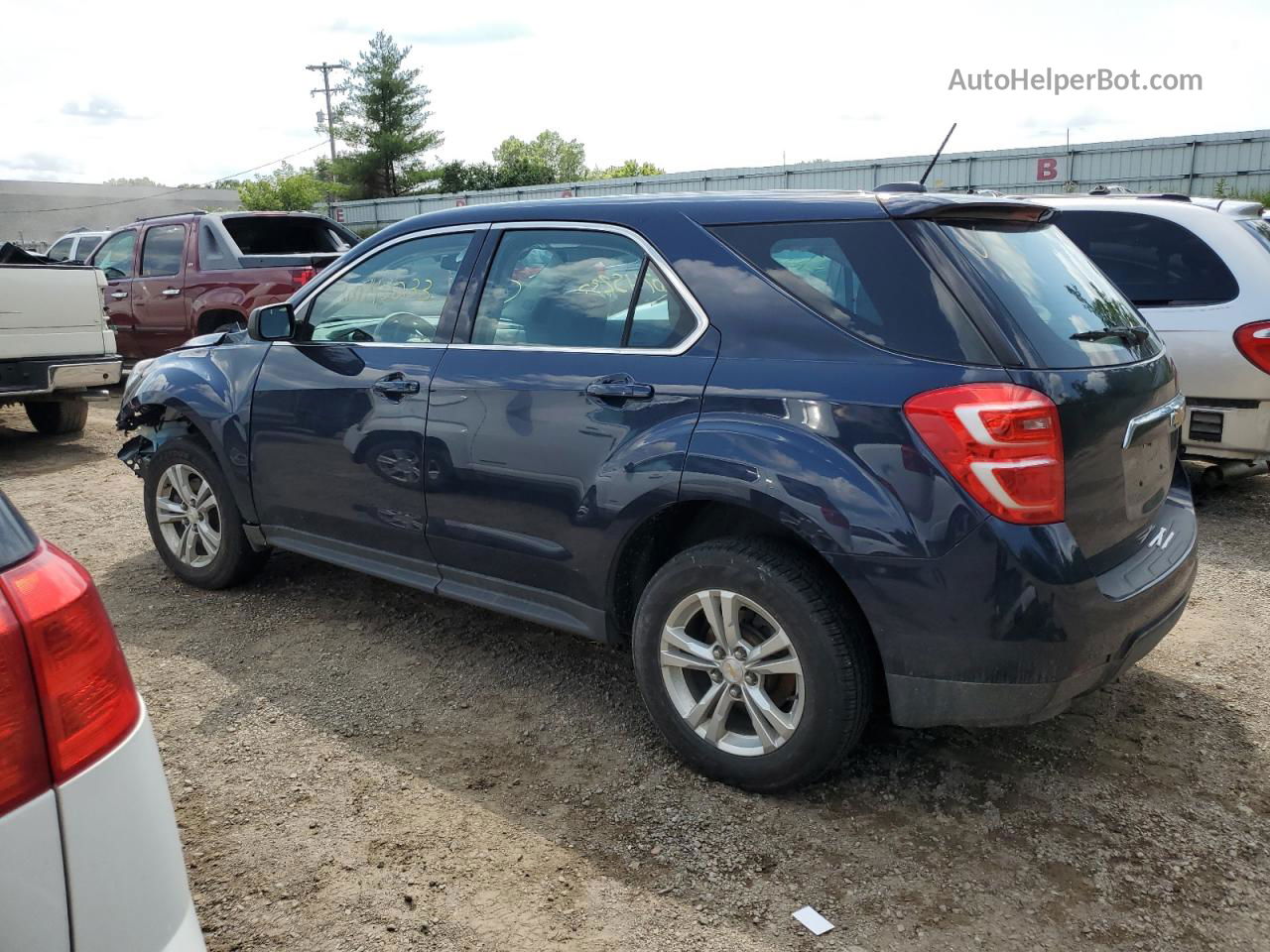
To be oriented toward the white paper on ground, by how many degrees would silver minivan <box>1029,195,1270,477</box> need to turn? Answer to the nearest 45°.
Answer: approximately 135° to its left

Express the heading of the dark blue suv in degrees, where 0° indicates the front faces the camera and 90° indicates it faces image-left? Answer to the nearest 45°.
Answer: approximately 135°

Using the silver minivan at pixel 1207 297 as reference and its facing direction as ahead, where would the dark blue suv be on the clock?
The dark blue suv is roughly at 8 o'clock from the silver minivan.

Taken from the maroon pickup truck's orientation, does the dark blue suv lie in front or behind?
behind

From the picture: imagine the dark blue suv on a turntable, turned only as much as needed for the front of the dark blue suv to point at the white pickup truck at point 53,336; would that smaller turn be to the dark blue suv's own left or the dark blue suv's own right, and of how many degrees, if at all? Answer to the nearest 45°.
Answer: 0° — it already faces it

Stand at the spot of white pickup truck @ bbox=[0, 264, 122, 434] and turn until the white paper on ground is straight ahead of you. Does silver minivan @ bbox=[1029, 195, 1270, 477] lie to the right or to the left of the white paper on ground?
left

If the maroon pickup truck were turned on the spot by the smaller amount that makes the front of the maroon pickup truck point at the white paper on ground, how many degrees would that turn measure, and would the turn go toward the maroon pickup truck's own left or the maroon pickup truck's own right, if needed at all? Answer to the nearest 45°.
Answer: approximately 135° to the maroon pickup truck's own left

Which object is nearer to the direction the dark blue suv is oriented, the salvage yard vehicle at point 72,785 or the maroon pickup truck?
the maroon pickup truck

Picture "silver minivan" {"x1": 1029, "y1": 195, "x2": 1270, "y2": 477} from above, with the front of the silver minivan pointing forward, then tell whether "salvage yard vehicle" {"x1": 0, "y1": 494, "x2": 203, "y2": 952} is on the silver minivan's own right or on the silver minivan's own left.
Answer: on the silver minivan's own left

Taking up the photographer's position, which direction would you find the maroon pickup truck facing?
facing away from the viewer and to the left of the viewer
